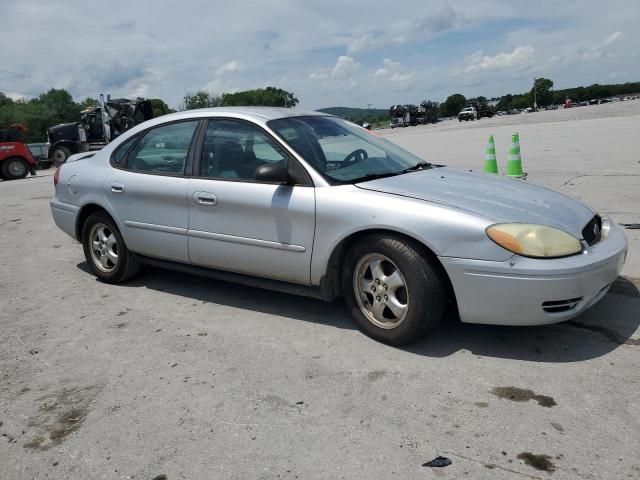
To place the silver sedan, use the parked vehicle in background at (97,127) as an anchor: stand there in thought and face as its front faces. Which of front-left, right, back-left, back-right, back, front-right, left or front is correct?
left

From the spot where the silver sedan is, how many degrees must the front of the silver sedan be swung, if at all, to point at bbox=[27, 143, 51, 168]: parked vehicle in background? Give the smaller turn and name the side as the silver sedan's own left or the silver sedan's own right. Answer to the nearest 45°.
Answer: approximately 180°

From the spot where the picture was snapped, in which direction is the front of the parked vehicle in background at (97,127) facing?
facing to the left of the viewer

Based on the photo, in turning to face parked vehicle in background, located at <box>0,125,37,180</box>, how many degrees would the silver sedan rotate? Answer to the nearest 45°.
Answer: approximately 180°

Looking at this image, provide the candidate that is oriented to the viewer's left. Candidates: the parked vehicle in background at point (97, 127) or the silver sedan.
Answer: the parked vehicle in background

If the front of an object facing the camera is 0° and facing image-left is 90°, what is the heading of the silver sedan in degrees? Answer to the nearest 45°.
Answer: approximately 315°

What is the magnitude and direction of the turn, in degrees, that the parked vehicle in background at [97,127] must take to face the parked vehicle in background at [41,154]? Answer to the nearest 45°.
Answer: approximately 45° to its right

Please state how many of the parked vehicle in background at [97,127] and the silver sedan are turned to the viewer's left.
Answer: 1
